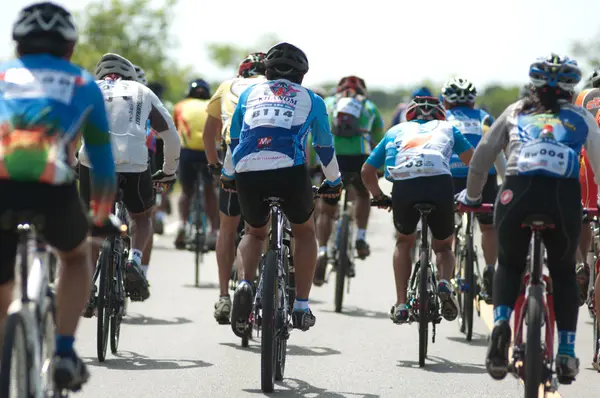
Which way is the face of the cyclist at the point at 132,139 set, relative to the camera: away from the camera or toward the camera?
away from the camera

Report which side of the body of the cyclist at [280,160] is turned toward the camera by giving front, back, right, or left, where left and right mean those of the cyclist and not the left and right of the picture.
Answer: back

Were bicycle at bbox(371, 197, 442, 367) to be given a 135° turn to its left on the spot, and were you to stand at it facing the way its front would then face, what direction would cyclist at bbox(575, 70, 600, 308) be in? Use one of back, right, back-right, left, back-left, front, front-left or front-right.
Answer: back

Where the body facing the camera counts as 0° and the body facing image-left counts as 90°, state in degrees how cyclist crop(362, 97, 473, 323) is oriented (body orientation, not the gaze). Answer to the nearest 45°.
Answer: approximately 180°

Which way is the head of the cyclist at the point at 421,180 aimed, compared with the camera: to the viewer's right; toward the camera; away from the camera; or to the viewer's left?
away from the camera

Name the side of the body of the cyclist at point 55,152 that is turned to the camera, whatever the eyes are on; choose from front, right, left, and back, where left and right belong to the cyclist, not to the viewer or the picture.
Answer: back

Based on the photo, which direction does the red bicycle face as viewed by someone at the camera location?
facing away from the viewer

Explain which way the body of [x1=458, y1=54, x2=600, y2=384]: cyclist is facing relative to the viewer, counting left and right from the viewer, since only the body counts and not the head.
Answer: facing away from the viewer

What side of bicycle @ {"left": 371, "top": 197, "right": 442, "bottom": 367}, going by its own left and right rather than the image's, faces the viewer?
back

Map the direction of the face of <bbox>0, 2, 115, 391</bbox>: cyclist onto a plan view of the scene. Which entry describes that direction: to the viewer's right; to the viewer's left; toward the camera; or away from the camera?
away from the camera

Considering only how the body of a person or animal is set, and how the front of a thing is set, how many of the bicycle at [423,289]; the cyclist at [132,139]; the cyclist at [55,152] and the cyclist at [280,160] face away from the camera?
4

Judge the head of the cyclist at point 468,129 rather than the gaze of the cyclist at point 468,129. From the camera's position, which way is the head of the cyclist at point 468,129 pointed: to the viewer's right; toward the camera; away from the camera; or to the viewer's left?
away from the camera

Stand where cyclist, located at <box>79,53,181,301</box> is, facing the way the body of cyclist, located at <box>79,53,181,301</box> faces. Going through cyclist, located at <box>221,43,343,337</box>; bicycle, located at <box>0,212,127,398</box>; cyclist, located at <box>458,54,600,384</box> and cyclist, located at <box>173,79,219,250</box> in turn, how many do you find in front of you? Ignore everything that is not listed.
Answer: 1
